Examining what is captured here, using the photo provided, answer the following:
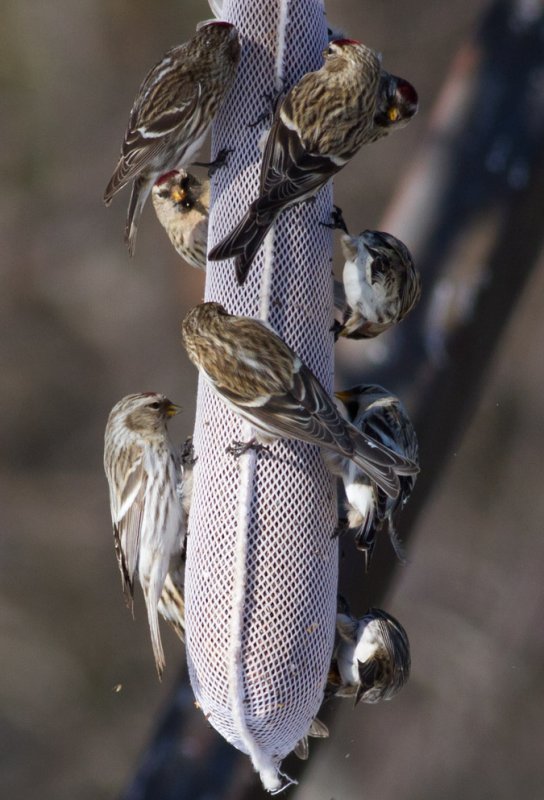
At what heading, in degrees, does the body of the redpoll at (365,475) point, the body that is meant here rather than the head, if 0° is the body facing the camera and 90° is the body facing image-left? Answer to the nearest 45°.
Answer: approximately 90°

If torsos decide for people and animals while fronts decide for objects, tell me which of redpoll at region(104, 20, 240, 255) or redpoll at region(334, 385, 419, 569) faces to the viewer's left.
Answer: redpoll at region(334, 385, 419, 569)

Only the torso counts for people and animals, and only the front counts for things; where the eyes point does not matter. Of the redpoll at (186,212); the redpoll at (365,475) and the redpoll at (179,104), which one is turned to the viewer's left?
the redpoll at (365,475)

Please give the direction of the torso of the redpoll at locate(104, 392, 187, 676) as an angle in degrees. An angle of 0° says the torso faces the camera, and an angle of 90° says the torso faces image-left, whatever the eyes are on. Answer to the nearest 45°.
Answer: approximately 270°

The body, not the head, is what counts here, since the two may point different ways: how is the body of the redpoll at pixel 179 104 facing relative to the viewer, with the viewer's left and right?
facing away from the viewer and to the right of the viewer

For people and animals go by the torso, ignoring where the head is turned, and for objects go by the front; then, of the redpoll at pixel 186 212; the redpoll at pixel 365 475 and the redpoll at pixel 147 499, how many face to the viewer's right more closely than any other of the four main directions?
1

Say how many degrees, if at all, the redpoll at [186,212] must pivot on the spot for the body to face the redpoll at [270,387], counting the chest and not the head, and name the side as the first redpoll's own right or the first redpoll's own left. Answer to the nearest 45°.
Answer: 0° — it already faces it

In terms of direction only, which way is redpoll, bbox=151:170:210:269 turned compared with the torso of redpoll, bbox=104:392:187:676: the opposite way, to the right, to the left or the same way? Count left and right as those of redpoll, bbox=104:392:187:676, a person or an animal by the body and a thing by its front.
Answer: to the right

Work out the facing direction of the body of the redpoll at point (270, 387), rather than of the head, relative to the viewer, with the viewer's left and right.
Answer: facing away from the viewer and to the left of the viewer

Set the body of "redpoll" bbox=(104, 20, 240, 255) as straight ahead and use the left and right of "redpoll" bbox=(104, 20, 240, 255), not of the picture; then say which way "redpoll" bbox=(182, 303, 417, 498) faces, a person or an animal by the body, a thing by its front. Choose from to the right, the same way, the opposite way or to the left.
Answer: to the left
